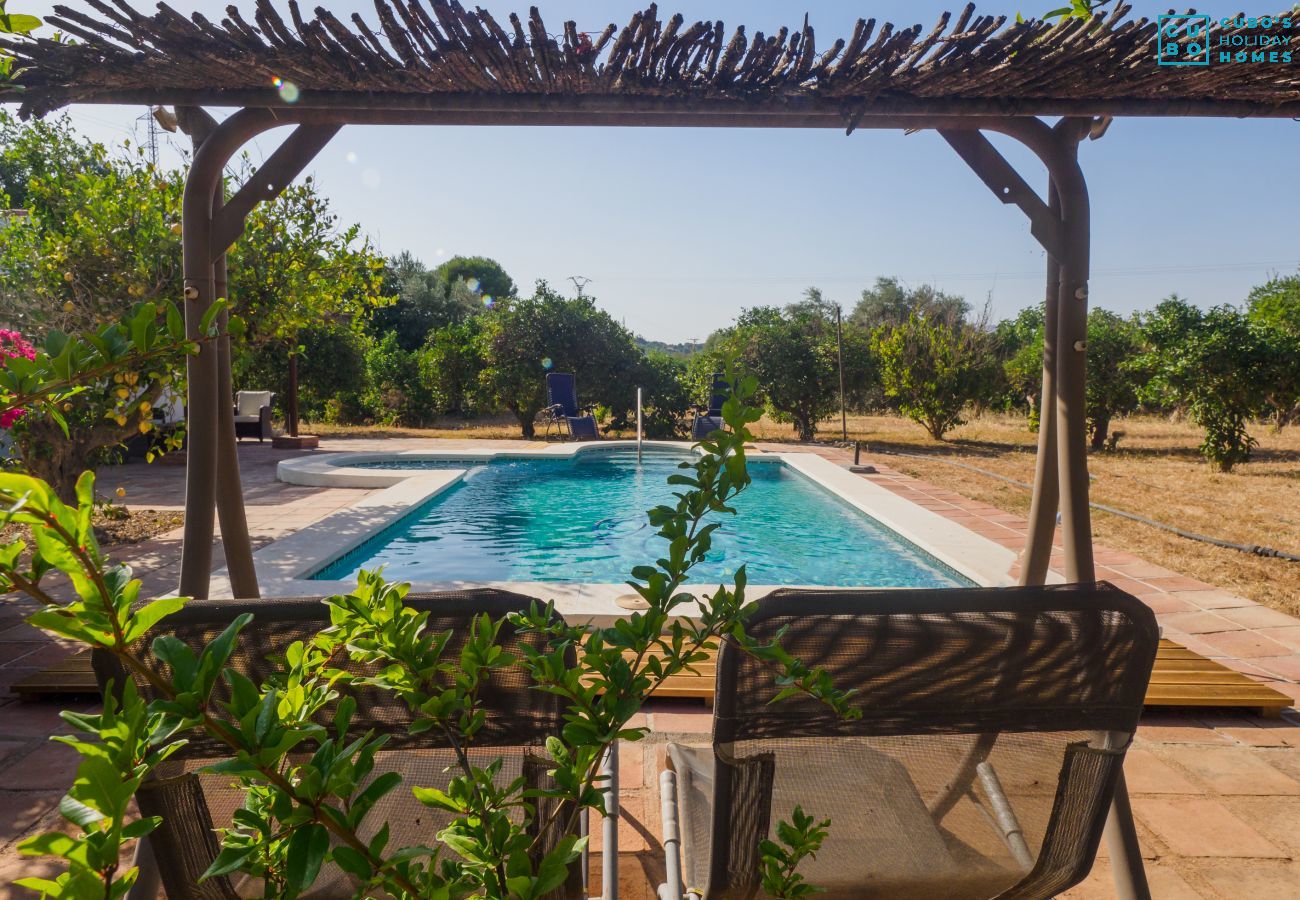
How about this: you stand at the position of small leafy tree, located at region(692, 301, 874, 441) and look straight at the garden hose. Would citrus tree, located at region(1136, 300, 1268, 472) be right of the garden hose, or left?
left

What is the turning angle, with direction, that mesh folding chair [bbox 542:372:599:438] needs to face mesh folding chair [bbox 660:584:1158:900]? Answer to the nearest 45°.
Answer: approximately 45° to its right

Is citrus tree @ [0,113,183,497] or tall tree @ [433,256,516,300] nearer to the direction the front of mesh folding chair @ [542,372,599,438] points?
the citrus tree

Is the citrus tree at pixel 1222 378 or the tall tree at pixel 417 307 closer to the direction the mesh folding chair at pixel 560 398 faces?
the citrus tree

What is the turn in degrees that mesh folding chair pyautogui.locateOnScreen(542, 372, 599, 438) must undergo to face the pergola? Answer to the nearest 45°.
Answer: approximately 45° to its right

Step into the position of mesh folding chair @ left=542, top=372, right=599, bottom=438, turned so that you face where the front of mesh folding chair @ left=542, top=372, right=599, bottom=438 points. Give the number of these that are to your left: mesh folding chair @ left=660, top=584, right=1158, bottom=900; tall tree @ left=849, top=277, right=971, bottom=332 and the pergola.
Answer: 1

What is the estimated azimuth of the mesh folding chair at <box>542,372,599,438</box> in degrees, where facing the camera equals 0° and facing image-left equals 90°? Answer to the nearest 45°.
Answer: approximately 315°

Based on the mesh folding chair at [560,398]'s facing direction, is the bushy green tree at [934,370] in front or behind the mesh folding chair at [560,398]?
in front

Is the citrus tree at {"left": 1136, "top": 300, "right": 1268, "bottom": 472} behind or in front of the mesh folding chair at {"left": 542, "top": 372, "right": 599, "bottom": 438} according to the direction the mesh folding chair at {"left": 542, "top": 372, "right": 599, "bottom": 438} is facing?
in front

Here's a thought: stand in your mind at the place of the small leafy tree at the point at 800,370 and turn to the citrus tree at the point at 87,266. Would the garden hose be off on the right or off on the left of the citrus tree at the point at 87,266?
left

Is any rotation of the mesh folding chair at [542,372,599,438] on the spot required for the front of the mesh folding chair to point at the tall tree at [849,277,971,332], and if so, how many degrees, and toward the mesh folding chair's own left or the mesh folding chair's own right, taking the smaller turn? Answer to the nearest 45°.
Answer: approximately 90° to the mesh folding chair's own left
